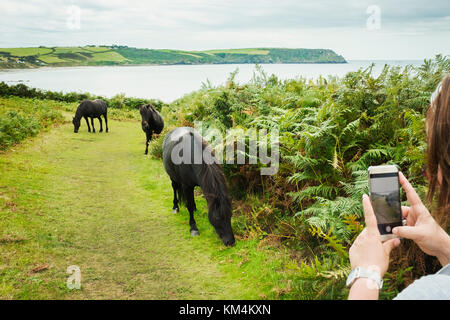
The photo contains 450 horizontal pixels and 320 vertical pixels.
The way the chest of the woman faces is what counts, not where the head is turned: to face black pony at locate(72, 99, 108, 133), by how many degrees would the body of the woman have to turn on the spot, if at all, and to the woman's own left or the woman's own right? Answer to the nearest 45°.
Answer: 0° — they already face it

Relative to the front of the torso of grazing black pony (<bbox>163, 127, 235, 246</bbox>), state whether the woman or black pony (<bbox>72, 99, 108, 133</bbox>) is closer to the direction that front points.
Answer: the woman

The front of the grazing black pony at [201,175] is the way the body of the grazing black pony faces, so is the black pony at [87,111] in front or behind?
behind

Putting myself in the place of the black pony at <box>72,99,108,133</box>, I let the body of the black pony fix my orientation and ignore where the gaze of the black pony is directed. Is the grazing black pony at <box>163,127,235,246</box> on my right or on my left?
on my left

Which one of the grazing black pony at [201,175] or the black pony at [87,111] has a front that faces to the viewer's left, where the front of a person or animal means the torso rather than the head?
the black pony

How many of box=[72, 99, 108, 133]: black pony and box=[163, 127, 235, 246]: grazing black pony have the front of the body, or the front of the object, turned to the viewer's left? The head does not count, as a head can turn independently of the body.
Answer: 1

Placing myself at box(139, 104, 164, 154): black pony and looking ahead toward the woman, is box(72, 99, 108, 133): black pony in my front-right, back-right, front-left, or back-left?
back-right

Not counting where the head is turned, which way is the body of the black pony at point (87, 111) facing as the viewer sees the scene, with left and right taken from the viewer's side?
facing to the left of the viewer
